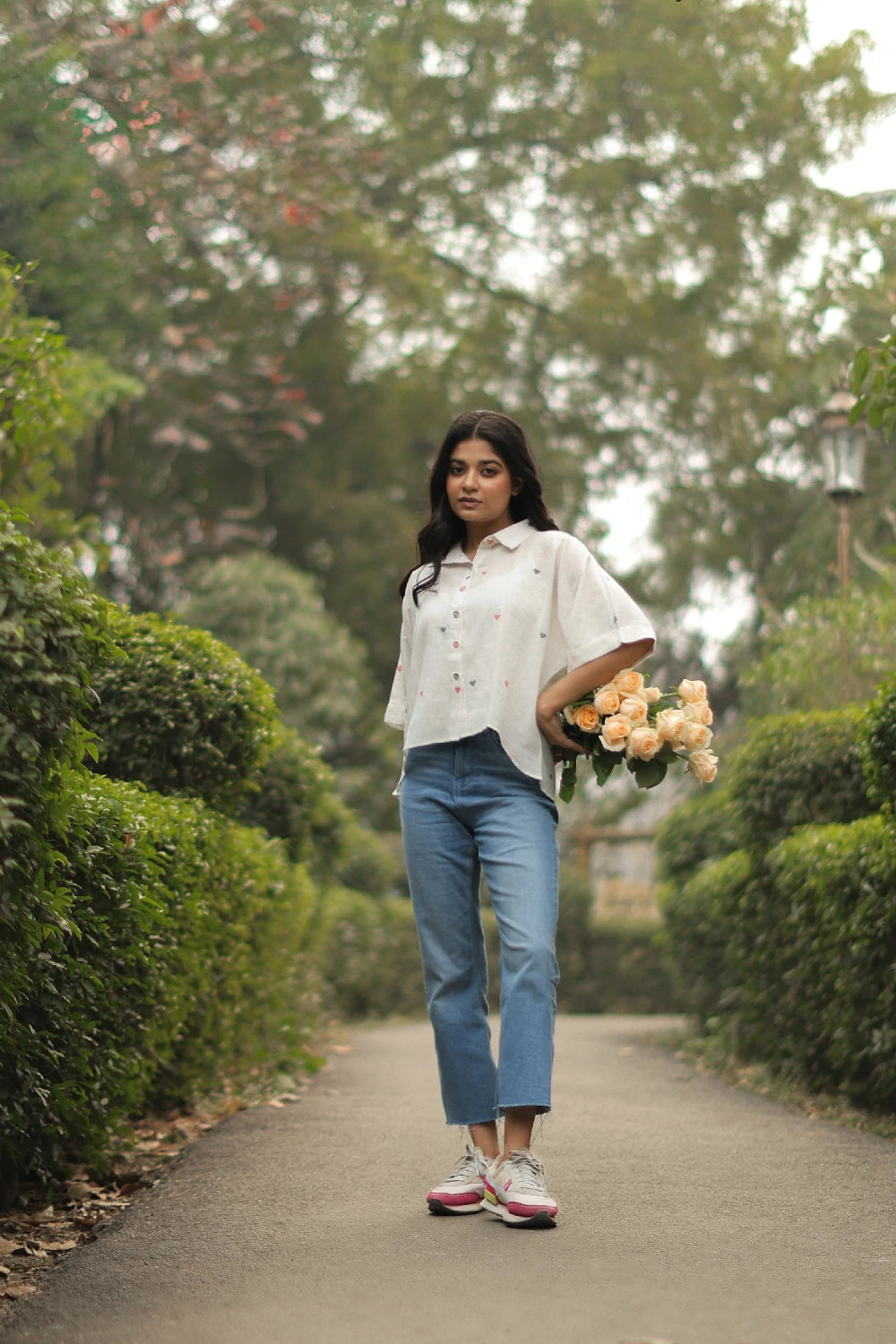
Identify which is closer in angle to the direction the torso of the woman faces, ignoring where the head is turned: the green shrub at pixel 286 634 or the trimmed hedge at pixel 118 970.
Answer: the trimmed hedge

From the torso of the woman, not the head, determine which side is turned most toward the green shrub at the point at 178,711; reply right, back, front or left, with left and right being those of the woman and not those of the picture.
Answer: right

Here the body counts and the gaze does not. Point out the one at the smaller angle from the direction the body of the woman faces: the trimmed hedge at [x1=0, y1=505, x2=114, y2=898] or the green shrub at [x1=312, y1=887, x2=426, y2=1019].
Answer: the trimmed hedge

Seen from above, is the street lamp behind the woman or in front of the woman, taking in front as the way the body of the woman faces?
behind

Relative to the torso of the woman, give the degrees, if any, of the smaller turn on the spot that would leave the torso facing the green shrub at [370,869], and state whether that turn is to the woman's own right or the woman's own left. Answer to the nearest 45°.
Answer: approximately 135° to the woman's own right

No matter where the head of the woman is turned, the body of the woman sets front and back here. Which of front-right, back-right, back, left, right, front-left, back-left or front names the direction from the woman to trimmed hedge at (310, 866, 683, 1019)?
back-right

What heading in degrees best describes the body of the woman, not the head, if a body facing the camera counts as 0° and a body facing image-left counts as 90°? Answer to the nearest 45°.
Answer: approximately 45°
